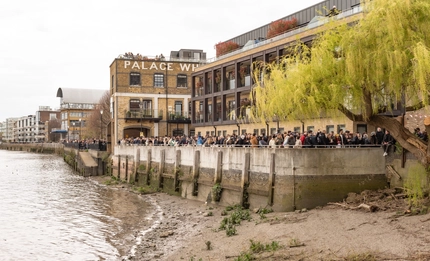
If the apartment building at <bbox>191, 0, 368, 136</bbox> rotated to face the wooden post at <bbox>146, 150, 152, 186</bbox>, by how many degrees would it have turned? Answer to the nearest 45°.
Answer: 0° — it already faces it

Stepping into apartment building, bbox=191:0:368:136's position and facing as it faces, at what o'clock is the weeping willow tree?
The weeping willow tree is roughly at 10 o'clock from the apartment building.

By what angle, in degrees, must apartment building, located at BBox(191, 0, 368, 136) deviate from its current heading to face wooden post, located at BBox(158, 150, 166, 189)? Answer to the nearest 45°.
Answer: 0° — it already faces it

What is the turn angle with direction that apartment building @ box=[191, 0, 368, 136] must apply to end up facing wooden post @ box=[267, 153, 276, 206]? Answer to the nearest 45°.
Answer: approximately 45° to its left

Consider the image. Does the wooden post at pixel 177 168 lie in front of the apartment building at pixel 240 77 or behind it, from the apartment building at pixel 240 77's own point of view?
in front

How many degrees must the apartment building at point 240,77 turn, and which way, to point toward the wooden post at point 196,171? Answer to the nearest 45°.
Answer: approximately 45° to its left

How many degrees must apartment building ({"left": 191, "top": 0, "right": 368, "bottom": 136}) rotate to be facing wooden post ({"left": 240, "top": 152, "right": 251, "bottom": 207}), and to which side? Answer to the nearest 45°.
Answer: approximately 45° to its left

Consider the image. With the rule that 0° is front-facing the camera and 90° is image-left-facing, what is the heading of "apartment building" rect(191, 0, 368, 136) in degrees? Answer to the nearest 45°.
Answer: approximately 45°
